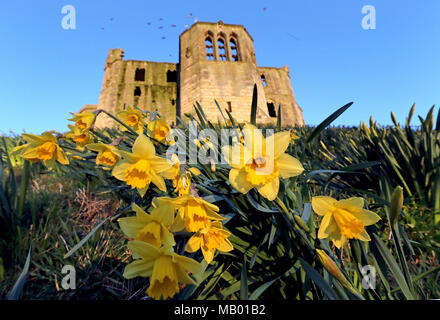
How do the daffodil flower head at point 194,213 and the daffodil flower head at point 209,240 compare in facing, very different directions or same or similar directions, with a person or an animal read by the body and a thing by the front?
same or similar directions

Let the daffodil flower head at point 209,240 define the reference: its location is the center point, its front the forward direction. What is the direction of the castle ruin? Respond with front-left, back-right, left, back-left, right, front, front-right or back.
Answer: back

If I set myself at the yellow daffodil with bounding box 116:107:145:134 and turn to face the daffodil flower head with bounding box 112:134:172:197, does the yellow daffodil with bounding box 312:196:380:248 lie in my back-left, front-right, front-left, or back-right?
front-left

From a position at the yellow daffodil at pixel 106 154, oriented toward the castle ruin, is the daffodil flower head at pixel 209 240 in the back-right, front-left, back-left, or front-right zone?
back-right

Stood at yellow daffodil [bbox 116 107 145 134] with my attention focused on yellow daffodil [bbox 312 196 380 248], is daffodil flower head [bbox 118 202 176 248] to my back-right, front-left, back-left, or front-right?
front-right

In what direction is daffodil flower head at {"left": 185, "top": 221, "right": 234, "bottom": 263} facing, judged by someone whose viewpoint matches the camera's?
facing the viewer

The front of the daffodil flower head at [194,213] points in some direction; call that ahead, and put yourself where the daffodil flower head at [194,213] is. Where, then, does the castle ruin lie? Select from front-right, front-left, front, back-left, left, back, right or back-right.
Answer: back

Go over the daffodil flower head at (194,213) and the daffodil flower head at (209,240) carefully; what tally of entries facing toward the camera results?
2

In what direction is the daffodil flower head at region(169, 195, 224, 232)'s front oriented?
toward the camera
